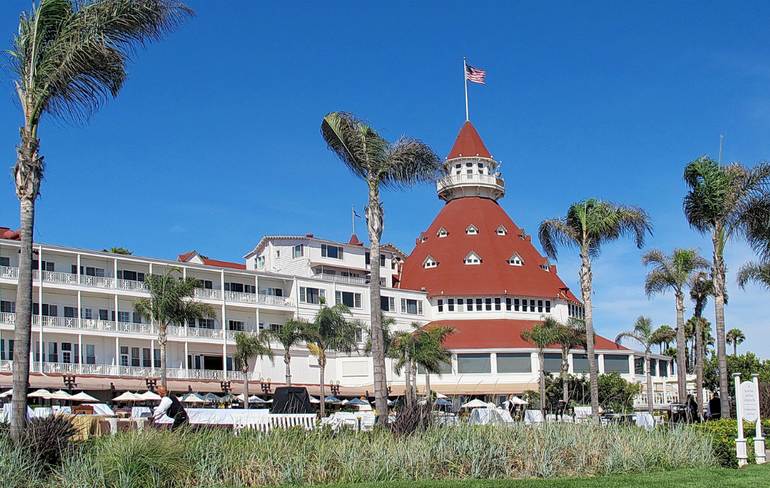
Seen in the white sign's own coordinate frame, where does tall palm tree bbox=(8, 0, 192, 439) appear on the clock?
The tall palm tree is roughly at 2 o'clock from the white sign.

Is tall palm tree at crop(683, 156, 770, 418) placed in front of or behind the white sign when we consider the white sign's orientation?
behind

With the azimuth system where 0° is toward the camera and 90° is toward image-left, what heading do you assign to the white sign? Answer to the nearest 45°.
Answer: approximately 0°
